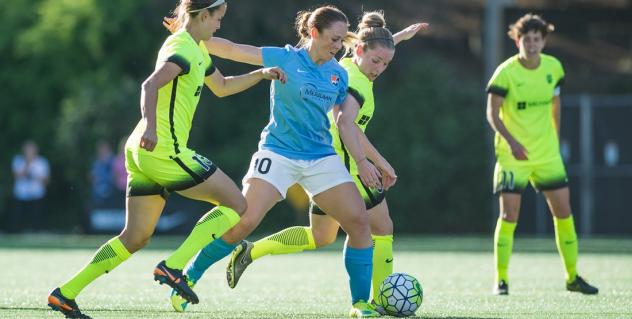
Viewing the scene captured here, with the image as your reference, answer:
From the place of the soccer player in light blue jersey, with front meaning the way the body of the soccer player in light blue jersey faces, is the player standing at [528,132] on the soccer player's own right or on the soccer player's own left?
on the soccer player's own left

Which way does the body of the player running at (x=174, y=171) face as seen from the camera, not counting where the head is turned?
to the viewer's right

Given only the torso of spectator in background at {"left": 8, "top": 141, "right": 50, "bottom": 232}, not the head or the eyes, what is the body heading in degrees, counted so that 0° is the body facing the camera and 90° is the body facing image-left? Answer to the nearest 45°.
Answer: approximately 0°

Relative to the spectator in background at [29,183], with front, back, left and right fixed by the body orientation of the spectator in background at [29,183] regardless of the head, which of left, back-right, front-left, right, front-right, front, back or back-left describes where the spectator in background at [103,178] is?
front-left

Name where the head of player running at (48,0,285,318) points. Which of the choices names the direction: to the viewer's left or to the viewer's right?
to the viewer's right

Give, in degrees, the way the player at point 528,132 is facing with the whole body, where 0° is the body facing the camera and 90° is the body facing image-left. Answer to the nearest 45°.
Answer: approximately 0°
